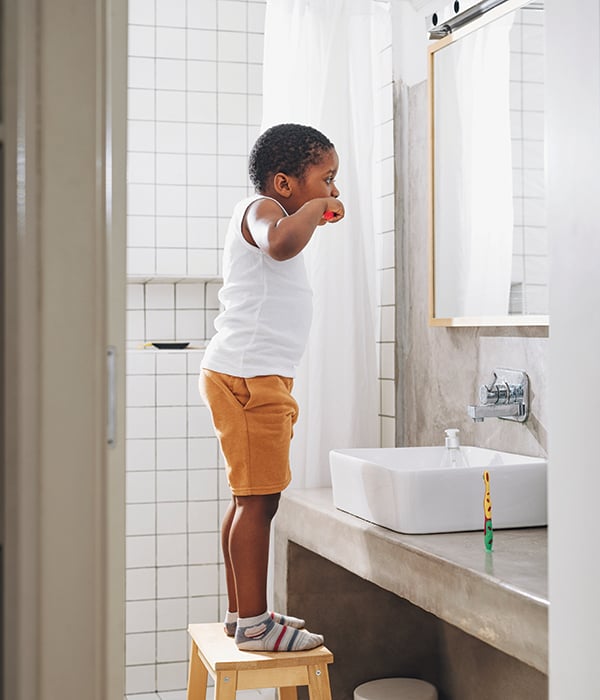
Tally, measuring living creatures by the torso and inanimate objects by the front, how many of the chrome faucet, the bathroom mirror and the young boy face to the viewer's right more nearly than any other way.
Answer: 1

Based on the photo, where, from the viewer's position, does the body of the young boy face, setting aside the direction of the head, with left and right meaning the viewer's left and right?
facing to the right of the viewer

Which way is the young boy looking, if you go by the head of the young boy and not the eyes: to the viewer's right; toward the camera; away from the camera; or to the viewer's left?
to the viewer's right

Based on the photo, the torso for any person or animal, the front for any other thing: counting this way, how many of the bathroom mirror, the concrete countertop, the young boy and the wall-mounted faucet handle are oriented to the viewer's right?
1

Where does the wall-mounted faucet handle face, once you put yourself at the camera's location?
facing the viewer and to the left of the viewer

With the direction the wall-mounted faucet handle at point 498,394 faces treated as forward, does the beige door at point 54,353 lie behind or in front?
in front

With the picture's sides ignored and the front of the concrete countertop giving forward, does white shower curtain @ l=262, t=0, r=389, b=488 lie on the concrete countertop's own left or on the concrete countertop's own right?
on the concrete countertop's own right

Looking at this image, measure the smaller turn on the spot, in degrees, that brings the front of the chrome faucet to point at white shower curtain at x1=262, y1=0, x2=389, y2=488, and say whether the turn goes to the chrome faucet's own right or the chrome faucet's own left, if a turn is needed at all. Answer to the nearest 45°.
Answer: approximately 90° to the chrome faucet's own right

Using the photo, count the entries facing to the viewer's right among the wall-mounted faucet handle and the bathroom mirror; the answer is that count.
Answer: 0

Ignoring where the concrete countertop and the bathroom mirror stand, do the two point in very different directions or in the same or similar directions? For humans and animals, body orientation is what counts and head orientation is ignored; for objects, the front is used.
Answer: same or similar directions

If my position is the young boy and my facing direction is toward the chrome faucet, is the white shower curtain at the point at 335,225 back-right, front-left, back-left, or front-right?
front-left

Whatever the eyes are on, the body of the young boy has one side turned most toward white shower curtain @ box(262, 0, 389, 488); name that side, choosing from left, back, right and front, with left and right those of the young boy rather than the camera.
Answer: left
